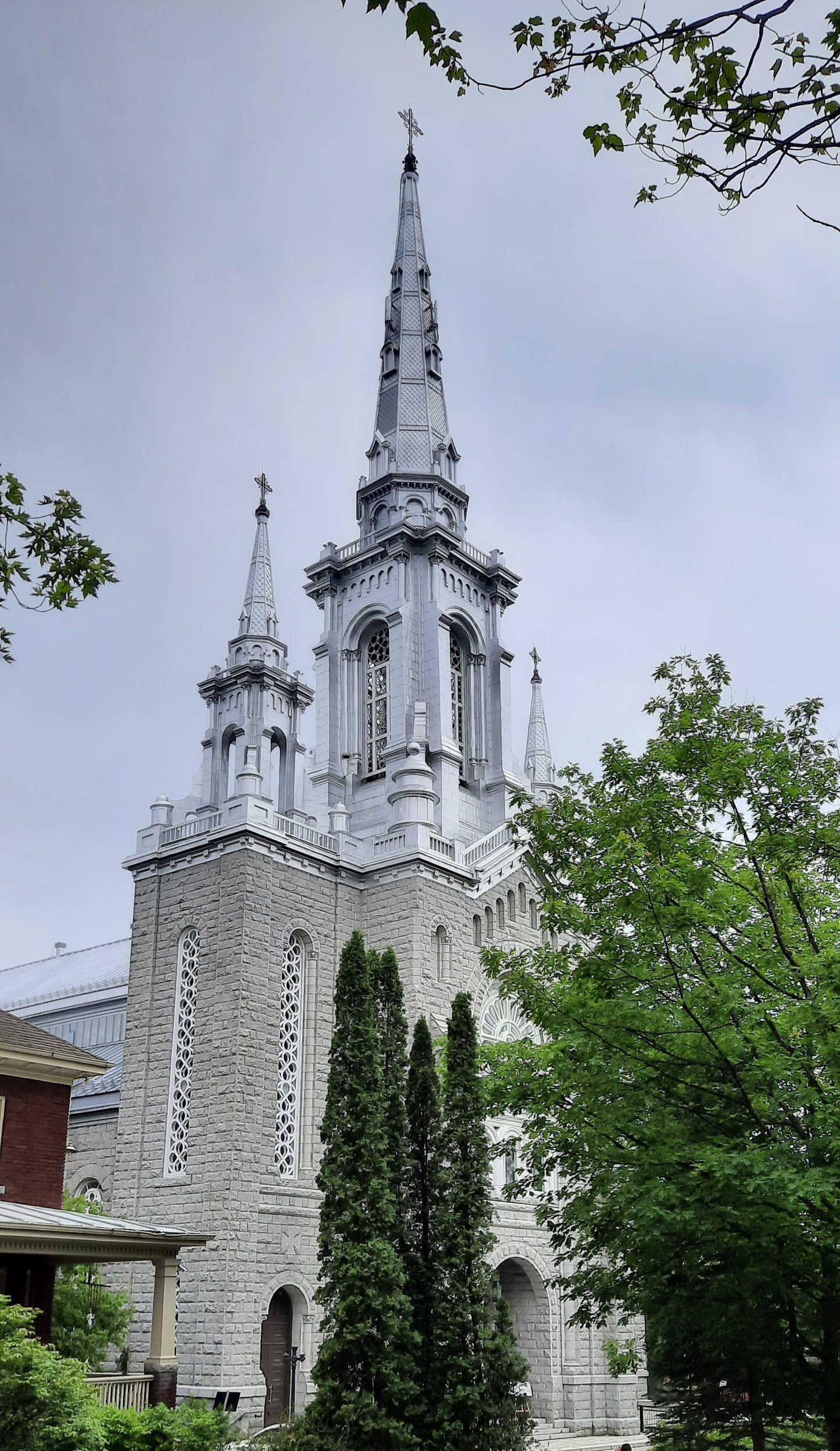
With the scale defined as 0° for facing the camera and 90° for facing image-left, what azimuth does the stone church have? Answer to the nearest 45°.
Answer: approximately 315°

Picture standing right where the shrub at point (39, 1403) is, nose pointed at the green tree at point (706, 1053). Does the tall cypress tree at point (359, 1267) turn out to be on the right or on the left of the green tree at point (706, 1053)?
left

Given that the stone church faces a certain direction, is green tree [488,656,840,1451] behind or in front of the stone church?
in front

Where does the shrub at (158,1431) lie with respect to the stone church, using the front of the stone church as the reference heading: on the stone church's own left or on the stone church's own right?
on the stone church's own right

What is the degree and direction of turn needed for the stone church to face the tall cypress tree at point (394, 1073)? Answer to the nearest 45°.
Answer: approximately 45° to its right

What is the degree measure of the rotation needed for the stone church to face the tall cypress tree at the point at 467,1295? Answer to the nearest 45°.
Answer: approximately 45° to its right

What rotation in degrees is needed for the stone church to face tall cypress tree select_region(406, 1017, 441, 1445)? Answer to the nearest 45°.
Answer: approximately 45° to its right

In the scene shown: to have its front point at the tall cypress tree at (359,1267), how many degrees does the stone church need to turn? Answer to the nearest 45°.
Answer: approximately 45° to its right

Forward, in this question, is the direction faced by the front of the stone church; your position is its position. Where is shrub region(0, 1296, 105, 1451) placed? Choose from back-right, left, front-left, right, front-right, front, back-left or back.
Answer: front-right
